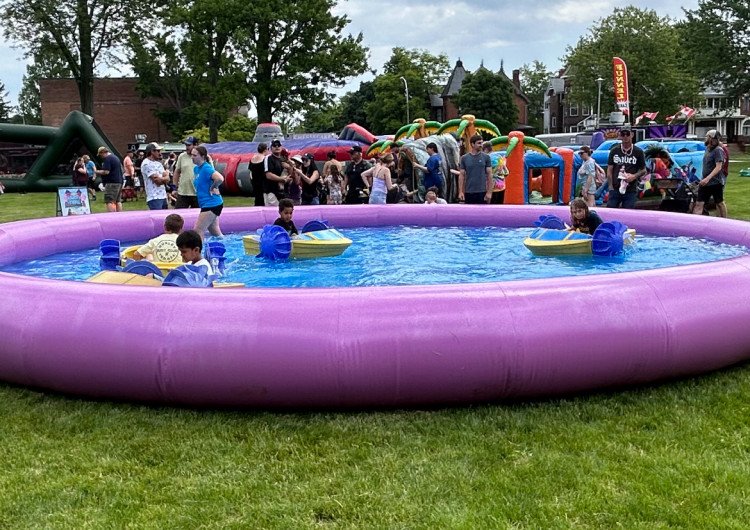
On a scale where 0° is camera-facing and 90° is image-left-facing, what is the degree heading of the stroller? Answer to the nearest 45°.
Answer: approximately 90°

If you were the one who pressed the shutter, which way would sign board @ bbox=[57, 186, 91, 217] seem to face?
facing the viewer

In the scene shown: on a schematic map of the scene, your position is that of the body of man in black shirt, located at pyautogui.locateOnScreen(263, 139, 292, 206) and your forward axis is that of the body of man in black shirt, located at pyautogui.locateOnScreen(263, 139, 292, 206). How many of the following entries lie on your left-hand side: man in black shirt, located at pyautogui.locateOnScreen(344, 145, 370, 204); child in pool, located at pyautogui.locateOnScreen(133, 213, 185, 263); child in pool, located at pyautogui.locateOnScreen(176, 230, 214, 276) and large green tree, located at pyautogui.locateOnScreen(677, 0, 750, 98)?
2

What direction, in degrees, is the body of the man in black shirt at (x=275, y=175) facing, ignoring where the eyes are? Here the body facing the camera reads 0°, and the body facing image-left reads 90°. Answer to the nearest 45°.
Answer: approximately 315°

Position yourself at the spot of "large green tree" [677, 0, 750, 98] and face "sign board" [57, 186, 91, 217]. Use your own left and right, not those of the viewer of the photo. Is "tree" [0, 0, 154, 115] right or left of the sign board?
right

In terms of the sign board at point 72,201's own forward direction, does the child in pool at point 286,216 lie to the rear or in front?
in front

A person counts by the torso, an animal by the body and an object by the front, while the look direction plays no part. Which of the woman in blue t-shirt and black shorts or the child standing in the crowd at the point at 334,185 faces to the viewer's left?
the woman in blue t-shirt and black shorts

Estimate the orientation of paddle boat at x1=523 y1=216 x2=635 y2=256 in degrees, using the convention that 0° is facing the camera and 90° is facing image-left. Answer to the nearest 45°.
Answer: approximately 45°

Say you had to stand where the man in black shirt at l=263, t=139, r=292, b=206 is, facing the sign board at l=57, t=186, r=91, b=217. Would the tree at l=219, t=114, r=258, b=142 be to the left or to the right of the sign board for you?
right
